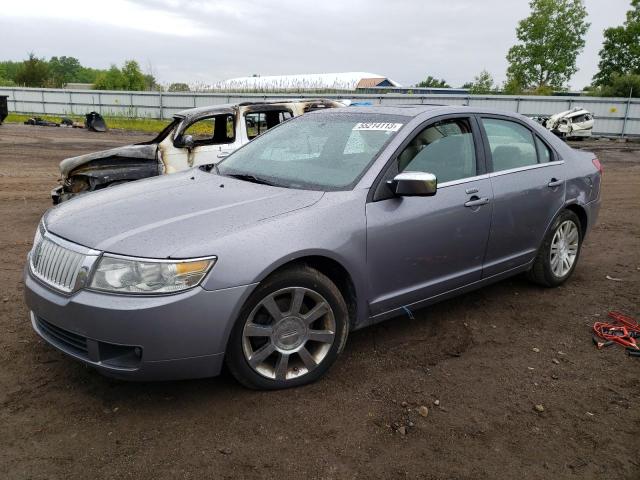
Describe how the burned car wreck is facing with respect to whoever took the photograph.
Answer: facing to the left of the viewer

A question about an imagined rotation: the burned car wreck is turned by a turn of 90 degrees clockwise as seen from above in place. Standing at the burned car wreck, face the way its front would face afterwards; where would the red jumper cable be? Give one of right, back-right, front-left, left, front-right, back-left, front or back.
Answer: back-right

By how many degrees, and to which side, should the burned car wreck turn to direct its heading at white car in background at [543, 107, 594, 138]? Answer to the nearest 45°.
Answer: approximately 135° to its right

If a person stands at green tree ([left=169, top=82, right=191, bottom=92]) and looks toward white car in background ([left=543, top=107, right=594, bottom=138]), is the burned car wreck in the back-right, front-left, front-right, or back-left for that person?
front-right

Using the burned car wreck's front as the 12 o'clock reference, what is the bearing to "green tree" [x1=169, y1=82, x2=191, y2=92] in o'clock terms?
The green tree is roughly at 3 o'clock from the burned car wreck.

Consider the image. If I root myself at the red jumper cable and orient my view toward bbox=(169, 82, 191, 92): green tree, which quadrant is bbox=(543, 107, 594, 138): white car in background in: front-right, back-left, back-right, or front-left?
front-right

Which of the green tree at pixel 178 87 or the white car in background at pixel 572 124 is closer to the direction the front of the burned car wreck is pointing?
the green tree
